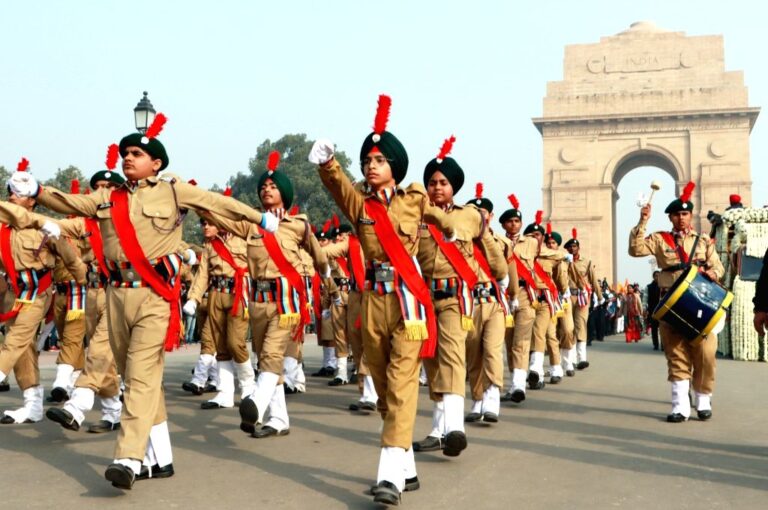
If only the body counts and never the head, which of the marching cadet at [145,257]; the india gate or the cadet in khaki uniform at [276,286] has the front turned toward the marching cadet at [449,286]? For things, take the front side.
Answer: the india gate

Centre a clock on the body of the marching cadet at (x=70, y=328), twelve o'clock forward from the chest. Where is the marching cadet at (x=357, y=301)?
the marching cadet at (x=357, y=301) is roughly at 8 o'clock from the marching cadet at (x=70, y=328).

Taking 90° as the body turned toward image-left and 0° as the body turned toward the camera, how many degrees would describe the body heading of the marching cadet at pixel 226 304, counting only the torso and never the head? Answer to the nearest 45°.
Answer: approximately 45°

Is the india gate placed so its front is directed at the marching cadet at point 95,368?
yes

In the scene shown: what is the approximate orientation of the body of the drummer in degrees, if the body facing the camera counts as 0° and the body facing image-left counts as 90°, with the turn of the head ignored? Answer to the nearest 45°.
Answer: approximately 0°

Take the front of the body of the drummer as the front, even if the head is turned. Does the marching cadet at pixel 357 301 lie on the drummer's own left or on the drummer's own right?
on the drummer's own right

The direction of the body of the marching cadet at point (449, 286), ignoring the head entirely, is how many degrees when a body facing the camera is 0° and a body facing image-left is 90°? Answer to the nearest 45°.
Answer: approximately 45°

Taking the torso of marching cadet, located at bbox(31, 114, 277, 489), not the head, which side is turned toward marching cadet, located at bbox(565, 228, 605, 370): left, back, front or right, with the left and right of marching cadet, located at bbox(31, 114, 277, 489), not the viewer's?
back

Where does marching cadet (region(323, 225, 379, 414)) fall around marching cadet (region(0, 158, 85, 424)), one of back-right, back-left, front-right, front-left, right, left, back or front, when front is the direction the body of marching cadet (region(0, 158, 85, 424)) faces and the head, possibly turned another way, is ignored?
back-left

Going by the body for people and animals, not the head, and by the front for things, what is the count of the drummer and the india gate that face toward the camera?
2

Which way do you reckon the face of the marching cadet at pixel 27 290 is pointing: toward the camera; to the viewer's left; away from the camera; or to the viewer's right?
to the viewer's left

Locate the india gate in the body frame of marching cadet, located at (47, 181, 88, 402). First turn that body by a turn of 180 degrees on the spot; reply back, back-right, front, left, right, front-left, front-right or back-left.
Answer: front
